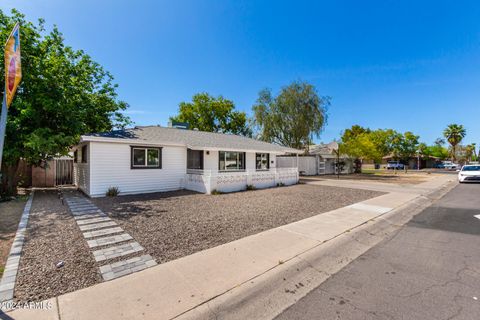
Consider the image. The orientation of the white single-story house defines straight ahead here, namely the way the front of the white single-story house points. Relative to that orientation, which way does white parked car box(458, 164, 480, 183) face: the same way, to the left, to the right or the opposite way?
to the right

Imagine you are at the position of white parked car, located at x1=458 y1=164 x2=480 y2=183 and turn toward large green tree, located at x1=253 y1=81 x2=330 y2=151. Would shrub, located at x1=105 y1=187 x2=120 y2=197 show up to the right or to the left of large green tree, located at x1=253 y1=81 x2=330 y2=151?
left

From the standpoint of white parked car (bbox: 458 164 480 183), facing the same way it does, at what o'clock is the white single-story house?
The white single-story house is roughly at 1 o'clock from the white parked car.

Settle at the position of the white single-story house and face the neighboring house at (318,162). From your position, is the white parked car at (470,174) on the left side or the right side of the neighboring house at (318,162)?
right

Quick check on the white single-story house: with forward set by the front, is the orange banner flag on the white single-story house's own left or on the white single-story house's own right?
on the white single-story house's own right

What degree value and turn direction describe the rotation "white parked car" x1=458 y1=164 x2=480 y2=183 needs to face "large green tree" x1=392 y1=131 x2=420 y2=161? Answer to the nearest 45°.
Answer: approximately 180°

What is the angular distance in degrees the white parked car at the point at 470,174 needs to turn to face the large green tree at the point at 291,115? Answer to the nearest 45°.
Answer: approximately 90° to its right

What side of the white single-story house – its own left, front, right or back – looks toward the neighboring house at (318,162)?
left

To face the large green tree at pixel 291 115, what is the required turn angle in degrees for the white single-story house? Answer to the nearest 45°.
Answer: approximately 90° to its left

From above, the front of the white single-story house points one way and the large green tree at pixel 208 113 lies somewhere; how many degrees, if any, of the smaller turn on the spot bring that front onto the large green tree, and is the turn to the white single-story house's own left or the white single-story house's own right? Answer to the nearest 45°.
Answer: approximately 135° to the white single-story house's own left

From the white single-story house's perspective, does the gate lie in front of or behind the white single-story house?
behind

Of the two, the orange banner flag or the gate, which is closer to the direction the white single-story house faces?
the orange banner flag
